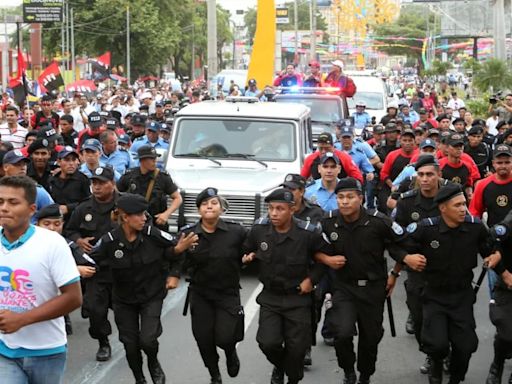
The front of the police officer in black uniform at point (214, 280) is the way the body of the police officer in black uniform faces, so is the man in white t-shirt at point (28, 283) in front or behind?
in front

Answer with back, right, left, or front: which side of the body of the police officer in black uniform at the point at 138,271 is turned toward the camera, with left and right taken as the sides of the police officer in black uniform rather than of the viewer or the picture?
front

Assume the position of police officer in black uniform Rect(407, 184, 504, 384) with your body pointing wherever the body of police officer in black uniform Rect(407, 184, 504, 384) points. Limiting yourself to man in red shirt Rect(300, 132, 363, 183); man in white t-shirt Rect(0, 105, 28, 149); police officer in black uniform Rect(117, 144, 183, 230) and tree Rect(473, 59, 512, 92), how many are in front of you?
0

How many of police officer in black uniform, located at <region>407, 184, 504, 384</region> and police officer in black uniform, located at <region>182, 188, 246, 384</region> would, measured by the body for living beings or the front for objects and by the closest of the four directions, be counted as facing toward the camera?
2

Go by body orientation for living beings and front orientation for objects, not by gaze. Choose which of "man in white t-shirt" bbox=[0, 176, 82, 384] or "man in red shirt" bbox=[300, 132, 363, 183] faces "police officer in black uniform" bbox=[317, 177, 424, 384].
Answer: the man in red shirt

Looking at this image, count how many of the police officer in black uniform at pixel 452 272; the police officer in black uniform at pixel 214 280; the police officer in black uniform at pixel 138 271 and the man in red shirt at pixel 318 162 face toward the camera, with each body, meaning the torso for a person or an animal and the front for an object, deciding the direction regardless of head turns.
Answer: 4

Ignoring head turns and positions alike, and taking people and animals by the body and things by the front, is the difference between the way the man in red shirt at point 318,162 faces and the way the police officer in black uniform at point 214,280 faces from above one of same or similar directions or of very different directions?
same or similar directions

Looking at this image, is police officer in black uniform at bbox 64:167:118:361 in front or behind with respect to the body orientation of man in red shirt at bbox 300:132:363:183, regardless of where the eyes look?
in front

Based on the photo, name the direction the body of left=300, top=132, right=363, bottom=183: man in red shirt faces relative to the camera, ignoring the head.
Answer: toward the camera

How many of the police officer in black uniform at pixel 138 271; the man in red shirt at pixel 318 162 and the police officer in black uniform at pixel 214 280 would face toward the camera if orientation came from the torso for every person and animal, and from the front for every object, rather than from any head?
3

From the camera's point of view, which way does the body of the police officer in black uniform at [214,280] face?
toward the camera

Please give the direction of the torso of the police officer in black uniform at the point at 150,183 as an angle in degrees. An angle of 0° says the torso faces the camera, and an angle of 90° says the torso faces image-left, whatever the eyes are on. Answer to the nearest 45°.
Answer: approximately 315°

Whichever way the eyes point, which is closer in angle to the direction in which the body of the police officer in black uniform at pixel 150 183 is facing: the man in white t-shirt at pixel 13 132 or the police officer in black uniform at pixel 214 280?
the police officer in black uniform

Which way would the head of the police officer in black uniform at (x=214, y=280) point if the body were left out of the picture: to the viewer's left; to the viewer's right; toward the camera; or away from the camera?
toward the camera

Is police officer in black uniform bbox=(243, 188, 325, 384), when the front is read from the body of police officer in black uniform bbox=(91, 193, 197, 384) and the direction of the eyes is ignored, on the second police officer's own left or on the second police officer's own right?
on the second police officer's own left

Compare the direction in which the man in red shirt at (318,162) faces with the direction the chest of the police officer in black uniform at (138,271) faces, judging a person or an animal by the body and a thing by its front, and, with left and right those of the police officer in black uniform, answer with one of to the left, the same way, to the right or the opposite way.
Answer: the same way
